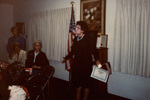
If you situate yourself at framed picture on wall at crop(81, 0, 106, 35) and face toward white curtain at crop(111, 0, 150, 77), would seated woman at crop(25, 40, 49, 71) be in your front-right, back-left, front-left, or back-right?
back-right

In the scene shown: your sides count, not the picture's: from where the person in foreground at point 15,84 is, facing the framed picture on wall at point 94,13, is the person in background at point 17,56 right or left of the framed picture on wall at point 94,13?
left

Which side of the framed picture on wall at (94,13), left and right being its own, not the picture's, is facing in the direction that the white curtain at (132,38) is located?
left

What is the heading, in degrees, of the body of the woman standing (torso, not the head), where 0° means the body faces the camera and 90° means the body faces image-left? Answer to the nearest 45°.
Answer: approximately 45°

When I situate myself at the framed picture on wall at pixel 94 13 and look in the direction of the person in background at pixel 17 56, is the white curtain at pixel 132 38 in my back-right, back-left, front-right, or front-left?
back-left

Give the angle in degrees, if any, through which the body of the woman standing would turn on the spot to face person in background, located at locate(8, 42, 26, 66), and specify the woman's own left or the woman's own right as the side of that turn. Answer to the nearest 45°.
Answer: approximately 90° to the woman's own right

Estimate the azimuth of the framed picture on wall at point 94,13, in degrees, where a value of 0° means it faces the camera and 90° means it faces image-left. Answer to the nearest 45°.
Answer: approximately 45°

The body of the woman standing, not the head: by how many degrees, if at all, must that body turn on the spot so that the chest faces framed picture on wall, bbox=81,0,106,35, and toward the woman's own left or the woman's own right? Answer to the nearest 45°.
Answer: approximately 135° to the woman's own right
